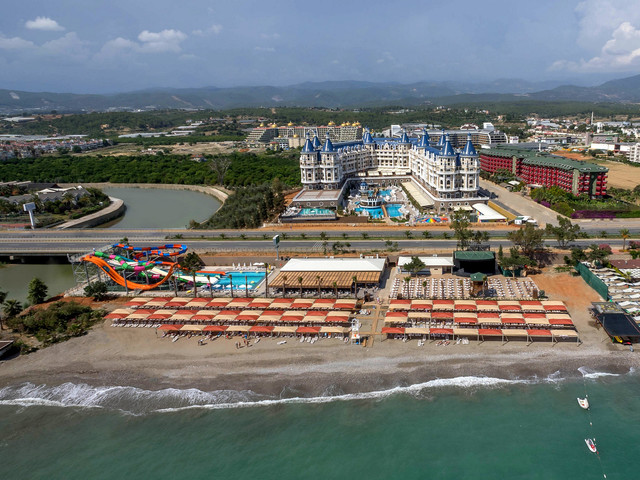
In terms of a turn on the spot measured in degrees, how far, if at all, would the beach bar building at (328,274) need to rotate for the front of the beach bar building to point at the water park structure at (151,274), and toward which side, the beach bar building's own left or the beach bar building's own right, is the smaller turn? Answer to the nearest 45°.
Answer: approximately 90° to the beach bar building's own right

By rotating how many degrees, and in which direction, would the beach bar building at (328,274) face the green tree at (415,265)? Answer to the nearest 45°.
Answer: approximately 90° to its left

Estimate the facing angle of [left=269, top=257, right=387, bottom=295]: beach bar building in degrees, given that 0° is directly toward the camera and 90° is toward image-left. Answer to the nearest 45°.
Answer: approximately 0°

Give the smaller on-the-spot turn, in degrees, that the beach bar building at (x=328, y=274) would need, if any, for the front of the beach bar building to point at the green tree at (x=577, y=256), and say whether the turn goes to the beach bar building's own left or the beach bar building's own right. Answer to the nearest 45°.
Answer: approximately 90° to the beach bar building's own left

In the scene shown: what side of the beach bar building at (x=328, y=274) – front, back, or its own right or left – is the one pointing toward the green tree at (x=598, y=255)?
left

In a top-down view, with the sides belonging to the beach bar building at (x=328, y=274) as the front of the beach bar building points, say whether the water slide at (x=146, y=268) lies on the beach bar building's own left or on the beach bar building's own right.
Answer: on the beach bar building's own right

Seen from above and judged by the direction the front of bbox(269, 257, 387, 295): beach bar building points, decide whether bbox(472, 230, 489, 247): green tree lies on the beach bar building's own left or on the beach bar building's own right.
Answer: on the beach bar building's own left

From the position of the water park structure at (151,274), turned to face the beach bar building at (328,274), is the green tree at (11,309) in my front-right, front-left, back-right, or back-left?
back-right

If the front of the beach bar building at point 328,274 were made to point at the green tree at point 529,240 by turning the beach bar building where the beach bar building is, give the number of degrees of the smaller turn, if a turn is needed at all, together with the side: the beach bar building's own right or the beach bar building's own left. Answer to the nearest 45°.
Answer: approximately 90° to the beach bar building's own left

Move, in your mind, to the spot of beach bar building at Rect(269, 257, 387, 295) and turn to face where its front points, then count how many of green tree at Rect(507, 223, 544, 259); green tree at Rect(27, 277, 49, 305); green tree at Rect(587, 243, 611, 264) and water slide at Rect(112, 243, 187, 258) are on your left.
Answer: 2

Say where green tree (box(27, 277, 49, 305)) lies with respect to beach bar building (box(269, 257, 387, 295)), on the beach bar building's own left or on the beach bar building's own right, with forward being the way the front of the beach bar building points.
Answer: on the beach bar building's own right

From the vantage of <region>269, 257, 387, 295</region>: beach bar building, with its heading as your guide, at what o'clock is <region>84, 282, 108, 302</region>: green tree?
The green tree is roughly at 3 o'clock from the beach bar building.

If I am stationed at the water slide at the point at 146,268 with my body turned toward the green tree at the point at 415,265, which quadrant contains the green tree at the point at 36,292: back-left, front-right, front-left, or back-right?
back-right
